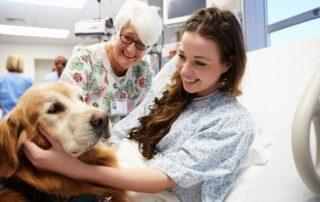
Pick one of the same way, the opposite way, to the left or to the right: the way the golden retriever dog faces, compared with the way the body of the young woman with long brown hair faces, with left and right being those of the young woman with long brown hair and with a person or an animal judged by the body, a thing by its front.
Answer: to the left

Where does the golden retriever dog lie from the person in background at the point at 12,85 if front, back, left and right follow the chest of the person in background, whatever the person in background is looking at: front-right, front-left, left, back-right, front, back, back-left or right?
back

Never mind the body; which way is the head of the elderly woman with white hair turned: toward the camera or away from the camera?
toward the camera

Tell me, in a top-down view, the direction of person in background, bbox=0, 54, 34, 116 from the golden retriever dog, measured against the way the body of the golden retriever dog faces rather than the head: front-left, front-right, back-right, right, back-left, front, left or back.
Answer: back-left

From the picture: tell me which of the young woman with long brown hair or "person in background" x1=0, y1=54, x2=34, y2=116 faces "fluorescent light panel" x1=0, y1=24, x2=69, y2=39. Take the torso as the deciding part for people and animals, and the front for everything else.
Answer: the person in background

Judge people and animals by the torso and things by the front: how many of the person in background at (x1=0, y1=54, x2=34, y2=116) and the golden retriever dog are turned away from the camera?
1

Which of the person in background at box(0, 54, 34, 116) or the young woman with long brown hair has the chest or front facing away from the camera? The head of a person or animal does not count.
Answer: the person in background

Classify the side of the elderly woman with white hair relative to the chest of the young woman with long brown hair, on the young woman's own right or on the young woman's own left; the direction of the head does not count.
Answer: on the young woman's own right

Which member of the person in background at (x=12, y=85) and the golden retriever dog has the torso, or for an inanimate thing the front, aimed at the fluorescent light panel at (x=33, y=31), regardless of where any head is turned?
the person in background

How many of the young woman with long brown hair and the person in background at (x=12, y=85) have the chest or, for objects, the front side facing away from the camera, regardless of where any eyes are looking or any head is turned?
1

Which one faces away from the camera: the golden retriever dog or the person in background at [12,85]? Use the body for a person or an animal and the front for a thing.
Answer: the person in background

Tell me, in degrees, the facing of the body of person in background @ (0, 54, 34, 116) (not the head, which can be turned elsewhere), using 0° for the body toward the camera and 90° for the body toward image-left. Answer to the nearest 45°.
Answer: approximately 180°
